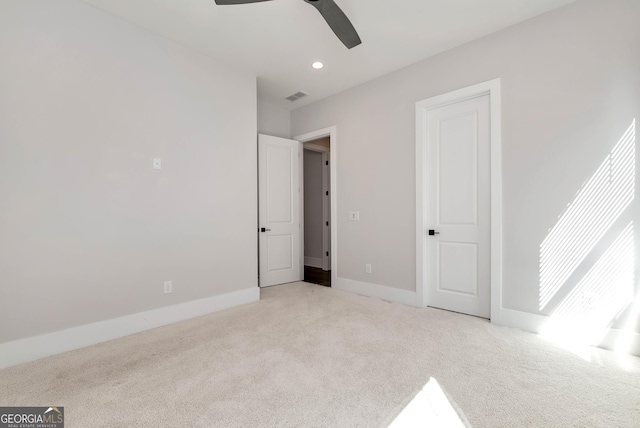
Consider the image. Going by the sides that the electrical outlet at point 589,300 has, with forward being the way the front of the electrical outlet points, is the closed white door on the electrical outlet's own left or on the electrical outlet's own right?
on the electrical outlet's own right

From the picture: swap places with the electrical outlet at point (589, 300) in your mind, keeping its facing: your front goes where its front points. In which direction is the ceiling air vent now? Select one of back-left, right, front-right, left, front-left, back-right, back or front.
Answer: right

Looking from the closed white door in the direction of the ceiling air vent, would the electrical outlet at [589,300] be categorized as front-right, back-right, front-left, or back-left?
back-left

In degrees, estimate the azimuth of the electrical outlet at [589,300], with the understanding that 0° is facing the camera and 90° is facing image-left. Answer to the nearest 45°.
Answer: approximately 0°

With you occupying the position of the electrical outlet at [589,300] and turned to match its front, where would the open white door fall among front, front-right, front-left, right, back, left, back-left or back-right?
right
